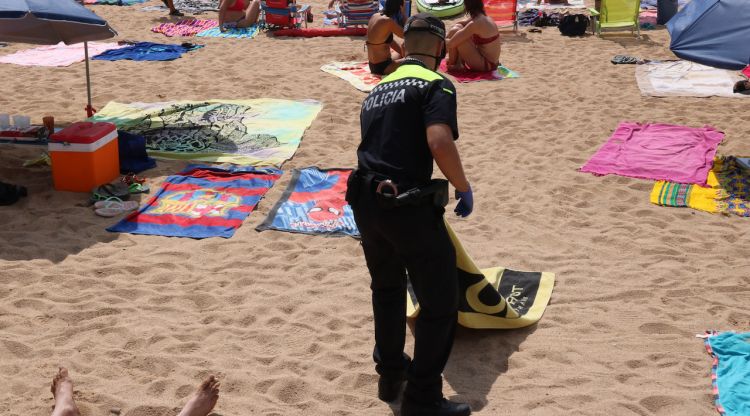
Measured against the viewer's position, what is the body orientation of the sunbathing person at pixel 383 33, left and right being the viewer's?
facing away from the viewer and to the right of the viewer

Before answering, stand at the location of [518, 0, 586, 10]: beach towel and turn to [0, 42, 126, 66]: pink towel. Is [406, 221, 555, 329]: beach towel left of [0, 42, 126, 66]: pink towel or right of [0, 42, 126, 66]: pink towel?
left

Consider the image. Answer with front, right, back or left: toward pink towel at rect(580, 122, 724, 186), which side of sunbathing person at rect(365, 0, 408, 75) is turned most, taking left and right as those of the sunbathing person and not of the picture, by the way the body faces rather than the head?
right

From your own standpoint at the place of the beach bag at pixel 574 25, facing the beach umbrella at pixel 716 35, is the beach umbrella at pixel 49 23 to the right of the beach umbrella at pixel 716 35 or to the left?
right

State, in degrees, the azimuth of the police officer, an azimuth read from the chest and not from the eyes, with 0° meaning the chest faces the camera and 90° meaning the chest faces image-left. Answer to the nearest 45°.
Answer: approximately 225°

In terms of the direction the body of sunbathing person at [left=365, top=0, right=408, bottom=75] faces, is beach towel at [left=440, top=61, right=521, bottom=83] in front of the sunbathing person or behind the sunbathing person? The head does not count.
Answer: in front

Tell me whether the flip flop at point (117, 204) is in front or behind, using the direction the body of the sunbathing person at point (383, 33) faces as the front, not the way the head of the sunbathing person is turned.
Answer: behind

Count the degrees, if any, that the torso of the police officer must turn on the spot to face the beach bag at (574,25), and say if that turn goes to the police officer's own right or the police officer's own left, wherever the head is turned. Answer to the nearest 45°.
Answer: approximately 45° to the police officer's own left

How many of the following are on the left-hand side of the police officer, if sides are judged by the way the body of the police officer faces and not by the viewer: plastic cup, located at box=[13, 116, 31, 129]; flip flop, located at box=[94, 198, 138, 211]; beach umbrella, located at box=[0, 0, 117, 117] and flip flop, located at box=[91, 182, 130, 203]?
4

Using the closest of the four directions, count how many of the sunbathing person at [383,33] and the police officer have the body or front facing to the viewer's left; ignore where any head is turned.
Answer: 0

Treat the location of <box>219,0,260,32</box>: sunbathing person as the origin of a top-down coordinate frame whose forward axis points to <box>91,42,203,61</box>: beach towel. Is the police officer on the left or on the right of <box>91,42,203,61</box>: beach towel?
left

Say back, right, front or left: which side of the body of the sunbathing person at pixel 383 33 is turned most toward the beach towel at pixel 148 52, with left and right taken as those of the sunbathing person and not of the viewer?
left
